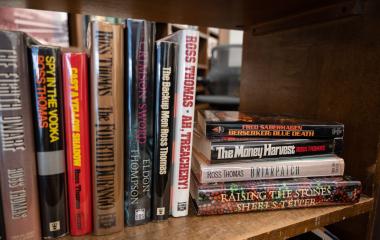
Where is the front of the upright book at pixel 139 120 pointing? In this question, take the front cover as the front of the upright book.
to the viewer's right

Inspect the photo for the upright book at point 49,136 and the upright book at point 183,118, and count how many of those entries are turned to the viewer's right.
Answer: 2

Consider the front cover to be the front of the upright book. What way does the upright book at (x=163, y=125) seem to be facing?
to the viewer's right

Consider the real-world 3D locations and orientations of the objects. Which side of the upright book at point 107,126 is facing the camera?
right

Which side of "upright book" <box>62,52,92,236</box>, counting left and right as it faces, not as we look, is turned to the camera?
right

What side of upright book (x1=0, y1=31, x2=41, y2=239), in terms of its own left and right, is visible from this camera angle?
right

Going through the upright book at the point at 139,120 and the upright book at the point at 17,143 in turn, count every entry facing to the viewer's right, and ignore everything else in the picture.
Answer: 2

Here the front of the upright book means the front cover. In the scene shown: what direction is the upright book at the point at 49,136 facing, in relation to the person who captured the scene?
facing to the right of the viewer

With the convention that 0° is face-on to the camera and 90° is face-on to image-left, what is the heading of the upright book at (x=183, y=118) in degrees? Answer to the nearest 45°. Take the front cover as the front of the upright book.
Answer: approximately 270°
